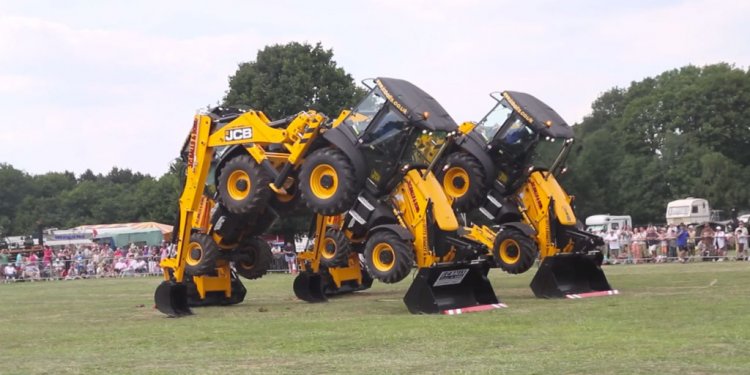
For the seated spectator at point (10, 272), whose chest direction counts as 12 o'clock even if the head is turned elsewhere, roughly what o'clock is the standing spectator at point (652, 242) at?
The standing spectator is roughly at 10 o'clock from the seated spectator.

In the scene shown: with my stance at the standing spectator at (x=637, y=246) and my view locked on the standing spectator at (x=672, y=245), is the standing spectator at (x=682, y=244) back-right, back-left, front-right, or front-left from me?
front-right

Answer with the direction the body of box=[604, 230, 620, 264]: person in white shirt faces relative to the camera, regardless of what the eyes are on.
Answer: toward the camera

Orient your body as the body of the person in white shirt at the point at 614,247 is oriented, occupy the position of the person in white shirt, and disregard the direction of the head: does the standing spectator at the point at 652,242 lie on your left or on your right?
on your left

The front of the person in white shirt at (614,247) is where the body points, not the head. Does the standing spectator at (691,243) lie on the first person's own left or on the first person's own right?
on the first person's own left

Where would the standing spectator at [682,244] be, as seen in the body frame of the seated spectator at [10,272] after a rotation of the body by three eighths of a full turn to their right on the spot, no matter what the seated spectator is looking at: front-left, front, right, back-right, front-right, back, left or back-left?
back

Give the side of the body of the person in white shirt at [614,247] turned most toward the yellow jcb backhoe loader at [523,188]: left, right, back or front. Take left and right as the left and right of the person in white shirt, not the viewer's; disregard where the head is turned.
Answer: front

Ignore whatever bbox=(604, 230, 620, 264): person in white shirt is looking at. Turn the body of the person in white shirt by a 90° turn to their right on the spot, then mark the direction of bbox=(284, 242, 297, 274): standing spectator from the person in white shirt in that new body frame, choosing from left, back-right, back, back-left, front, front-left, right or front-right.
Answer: front

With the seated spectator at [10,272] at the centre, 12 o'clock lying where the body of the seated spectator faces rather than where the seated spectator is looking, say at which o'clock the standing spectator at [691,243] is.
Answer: The standing spectator is roughly at 10 o'clock from the seated spectator.

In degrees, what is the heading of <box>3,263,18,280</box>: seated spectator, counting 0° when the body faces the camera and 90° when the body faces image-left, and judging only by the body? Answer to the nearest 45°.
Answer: approximately 0°

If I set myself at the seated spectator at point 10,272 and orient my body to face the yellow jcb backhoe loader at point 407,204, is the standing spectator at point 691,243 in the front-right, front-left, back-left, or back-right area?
front-left

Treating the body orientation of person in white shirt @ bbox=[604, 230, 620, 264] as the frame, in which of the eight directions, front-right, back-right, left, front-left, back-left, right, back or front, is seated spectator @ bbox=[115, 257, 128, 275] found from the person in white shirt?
right

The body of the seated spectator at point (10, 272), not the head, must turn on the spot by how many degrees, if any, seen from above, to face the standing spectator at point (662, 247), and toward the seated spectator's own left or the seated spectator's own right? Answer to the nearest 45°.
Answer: approximately 45° to the seated spectator's own left
